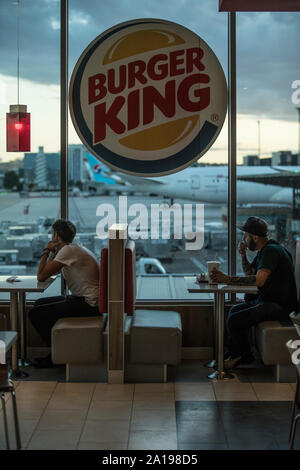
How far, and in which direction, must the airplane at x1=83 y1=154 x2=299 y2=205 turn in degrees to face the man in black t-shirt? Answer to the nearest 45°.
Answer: approximately 45° to its right

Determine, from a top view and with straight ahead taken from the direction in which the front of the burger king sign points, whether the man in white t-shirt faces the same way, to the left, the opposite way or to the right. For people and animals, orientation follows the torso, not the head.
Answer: to the right

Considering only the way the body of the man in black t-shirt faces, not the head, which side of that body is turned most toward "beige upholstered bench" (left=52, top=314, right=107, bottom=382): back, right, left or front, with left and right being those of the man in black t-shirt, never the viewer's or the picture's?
front

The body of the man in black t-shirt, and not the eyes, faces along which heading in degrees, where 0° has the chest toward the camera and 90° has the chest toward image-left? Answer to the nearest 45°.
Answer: approximately 90°

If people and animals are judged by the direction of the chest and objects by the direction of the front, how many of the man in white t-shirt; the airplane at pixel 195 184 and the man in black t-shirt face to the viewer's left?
2

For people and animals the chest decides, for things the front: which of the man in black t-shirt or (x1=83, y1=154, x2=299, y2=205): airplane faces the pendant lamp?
the man in black t-shirt

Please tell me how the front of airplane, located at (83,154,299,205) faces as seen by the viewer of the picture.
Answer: facing to the right of the viewer

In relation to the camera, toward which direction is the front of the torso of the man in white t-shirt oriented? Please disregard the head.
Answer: to the viewer's left

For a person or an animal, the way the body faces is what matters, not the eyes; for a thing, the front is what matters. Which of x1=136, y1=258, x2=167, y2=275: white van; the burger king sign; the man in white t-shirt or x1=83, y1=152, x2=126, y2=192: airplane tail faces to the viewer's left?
the man in white t-shirt

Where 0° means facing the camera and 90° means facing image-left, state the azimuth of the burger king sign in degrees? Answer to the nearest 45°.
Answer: approximately 0°

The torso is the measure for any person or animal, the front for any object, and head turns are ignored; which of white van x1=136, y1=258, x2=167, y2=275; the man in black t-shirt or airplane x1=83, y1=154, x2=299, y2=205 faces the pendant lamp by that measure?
the man in black t-shirt

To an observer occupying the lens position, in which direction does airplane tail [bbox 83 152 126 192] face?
facing to the right of the viewer

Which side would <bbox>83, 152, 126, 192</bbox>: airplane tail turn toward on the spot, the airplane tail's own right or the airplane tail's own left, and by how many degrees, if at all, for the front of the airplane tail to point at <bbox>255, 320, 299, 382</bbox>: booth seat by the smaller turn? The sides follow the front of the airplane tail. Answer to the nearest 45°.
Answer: approximately 45° to the airplane tail's own right

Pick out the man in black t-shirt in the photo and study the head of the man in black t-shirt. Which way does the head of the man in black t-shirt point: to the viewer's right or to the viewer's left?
to the viewer's left
